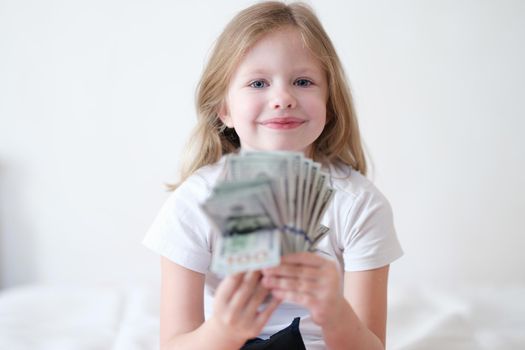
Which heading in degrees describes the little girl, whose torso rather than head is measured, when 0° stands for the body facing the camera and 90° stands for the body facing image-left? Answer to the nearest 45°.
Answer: approximately 0°

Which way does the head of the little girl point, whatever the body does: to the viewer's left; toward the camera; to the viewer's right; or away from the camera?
toward the camera
